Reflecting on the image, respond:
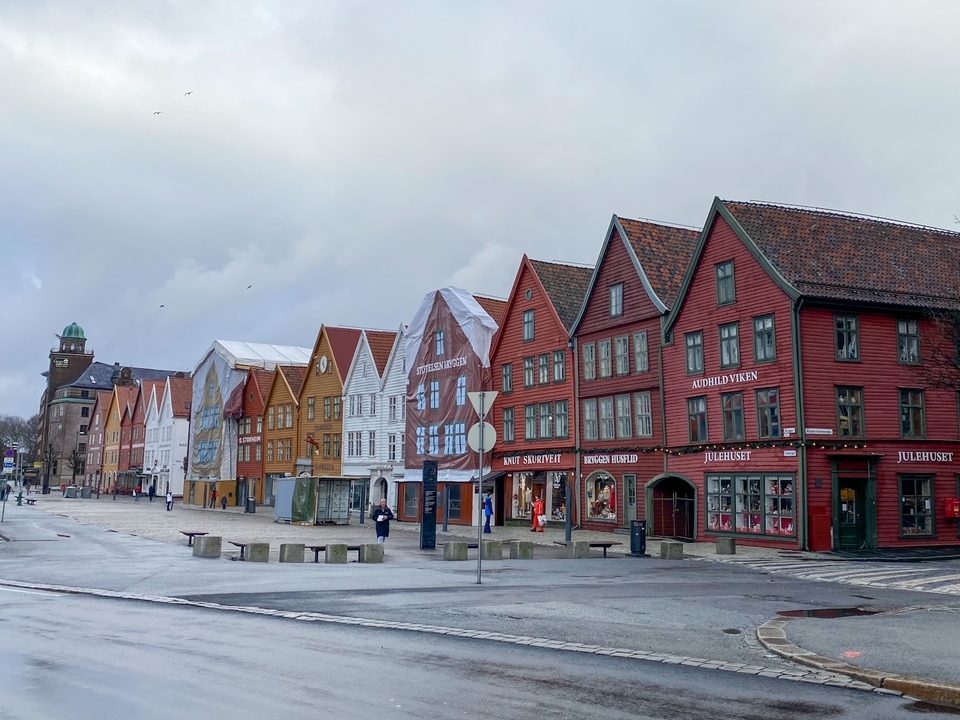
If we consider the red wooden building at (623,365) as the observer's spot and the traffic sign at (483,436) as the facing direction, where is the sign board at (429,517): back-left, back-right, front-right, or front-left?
front-right

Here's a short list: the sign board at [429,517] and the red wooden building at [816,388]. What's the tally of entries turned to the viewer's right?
0

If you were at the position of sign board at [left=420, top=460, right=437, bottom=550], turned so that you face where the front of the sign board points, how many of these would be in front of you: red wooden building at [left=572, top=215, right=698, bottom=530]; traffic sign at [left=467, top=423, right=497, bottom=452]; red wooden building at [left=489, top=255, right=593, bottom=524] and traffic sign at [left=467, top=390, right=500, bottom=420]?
2

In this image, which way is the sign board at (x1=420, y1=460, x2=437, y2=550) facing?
toward the camera

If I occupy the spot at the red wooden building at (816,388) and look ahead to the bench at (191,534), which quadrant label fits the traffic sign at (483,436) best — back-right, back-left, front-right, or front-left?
front-left

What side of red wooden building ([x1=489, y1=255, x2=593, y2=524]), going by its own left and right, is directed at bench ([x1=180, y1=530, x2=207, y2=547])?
front

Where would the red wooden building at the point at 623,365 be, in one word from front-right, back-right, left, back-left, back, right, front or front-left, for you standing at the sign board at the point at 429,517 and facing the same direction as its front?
back-left

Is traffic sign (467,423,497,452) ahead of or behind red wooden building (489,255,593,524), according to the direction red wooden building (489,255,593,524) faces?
ahead

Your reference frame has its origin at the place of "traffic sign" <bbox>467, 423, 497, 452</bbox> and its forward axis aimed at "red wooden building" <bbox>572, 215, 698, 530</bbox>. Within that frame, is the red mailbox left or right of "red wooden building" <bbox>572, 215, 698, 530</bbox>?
right

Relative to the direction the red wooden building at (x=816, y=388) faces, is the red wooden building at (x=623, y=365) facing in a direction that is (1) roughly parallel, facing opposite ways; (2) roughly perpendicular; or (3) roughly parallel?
roughly parallel

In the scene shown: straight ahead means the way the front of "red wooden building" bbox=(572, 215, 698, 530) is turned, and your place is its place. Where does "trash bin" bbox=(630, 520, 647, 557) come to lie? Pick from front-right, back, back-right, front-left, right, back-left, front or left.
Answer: front-left

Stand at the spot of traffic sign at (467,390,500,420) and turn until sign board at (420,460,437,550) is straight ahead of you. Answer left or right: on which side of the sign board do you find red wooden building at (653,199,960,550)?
right

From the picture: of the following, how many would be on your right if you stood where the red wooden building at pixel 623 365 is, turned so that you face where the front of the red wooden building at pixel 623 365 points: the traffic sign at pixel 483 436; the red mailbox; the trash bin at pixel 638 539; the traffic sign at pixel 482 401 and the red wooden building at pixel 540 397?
1

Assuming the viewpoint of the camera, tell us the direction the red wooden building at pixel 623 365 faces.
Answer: facing the viewer and to the left of the viewer

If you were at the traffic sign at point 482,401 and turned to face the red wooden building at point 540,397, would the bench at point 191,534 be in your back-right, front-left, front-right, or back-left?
front-left

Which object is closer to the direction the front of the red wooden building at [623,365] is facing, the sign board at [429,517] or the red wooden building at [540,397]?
the sign board

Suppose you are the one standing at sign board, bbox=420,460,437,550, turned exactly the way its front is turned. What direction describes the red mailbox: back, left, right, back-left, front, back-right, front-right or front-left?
left

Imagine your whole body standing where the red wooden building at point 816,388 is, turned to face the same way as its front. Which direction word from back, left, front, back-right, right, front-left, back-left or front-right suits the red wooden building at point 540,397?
right
